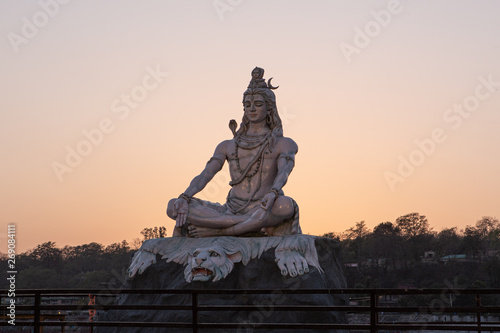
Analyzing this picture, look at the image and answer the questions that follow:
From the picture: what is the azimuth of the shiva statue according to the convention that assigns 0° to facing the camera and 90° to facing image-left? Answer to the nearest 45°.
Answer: approximately 45°

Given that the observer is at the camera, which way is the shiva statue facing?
facing the viewer and to the left of the viewer
